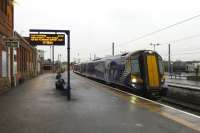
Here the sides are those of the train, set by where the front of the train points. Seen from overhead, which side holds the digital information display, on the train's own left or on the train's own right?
on the train's own right

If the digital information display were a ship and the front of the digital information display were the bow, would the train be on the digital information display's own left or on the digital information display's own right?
on the digital information display's own left

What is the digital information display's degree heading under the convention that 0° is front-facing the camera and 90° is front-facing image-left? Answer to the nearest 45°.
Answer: approximately 0°

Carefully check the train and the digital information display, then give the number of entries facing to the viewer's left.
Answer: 0

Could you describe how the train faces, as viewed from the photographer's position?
facing the viewer and to the right of the viewer

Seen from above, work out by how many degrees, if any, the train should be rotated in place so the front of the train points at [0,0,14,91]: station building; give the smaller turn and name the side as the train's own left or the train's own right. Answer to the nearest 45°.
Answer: approximately 45° to the train's own right
